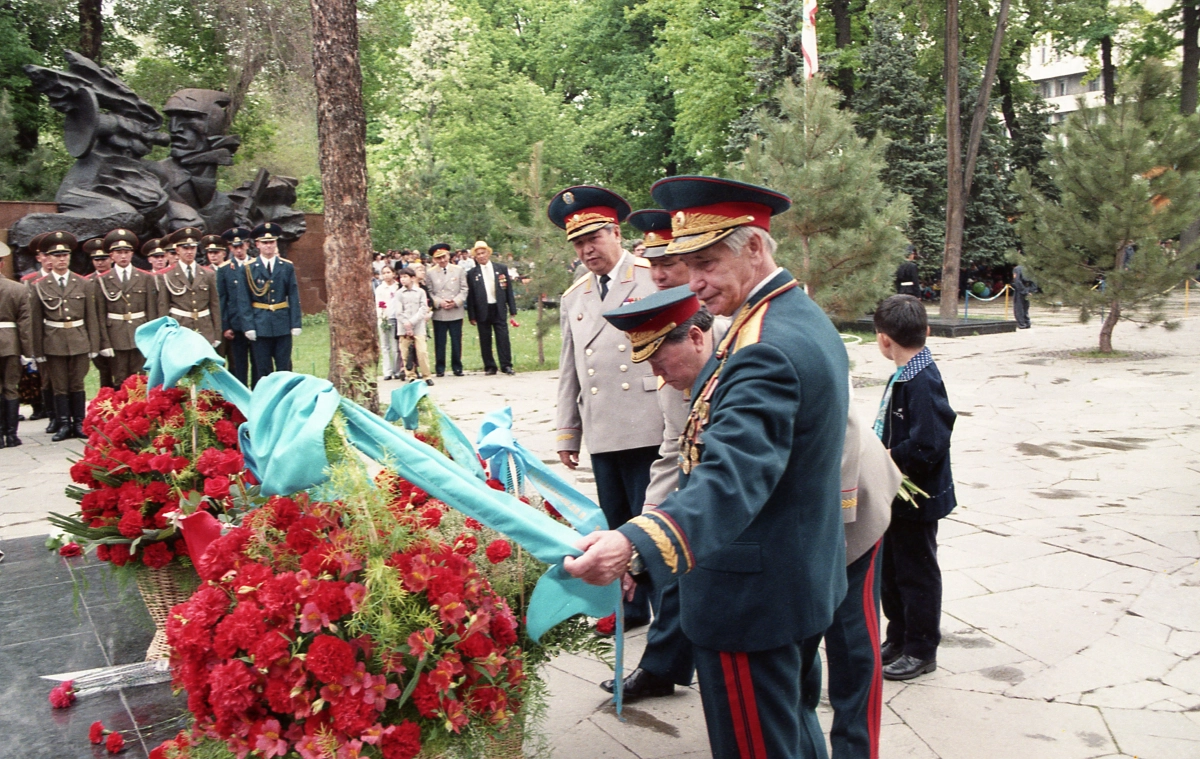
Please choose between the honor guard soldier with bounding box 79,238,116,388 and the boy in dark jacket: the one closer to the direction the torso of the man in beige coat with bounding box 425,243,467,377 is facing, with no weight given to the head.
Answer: the boy in dark jacket

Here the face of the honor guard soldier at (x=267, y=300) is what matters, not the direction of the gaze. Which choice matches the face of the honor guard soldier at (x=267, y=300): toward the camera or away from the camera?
toward the camera

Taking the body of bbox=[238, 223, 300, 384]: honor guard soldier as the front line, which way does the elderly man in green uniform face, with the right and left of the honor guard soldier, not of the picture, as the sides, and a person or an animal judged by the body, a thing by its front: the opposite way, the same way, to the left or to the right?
to the right

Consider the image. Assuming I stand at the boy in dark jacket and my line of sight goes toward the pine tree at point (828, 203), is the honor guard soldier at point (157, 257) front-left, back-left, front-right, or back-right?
front-left

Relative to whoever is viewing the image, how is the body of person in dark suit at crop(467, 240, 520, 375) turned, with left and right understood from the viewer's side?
facing the viewer

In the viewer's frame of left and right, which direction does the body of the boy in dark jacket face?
facing to the left of the viewer

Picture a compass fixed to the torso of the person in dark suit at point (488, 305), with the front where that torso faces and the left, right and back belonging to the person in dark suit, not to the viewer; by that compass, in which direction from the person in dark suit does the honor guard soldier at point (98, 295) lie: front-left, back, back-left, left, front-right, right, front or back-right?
front-right

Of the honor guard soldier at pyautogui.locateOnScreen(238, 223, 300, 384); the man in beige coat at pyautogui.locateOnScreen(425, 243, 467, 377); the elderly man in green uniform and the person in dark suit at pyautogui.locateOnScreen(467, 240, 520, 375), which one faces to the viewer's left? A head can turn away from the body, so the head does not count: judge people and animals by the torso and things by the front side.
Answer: the elderly man in green uniform

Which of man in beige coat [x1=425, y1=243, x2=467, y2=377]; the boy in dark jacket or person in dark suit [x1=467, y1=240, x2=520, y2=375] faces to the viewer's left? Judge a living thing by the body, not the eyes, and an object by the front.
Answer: the boy in dark jacket

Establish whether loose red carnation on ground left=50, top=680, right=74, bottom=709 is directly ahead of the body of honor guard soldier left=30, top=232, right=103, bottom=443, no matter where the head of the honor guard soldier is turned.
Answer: yes

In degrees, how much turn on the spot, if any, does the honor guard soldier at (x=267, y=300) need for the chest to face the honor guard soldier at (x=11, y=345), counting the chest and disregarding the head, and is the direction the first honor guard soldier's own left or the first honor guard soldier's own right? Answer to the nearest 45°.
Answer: approximately 90° to the first honor guard soldier's own right

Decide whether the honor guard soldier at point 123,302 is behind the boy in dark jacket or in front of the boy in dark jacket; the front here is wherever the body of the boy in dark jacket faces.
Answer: in front

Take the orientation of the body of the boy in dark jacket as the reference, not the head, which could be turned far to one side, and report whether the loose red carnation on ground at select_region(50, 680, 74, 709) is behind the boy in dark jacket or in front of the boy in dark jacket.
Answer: in front

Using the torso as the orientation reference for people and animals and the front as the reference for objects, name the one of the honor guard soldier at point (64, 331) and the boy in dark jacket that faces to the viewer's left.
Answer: the boy in dark jacket

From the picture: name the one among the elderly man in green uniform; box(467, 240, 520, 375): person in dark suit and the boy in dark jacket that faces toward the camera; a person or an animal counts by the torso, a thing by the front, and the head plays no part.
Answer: the person in dark suit
